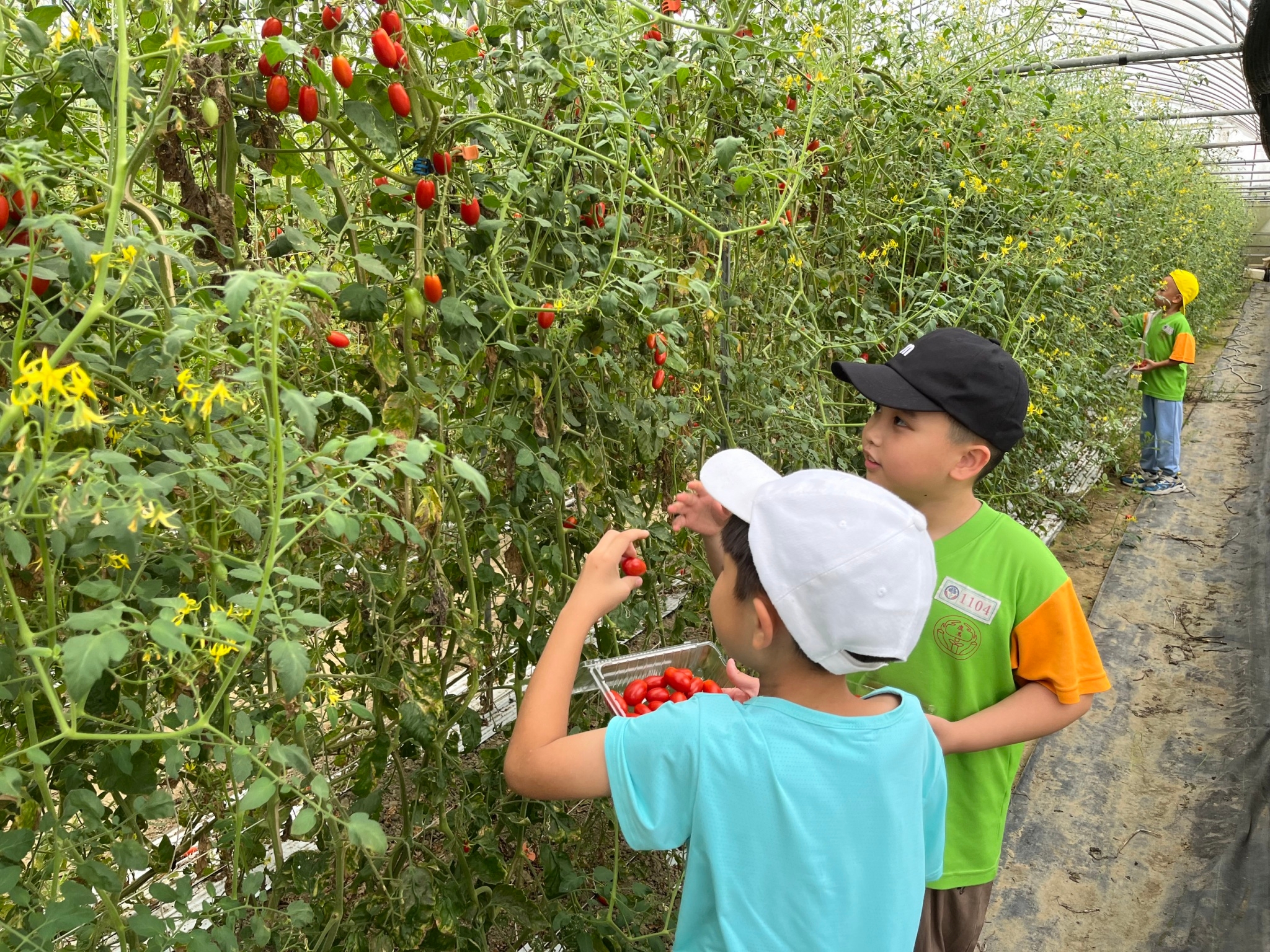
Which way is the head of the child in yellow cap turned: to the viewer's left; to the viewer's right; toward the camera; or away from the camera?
to the viewer's left

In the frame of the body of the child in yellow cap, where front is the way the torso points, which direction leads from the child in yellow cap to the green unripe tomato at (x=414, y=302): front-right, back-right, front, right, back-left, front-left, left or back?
front-left

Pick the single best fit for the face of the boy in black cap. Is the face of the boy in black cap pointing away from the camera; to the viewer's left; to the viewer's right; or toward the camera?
to the viewer's left

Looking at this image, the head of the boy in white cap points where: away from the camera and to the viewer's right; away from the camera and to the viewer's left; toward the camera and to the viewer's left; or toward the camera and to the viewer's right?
away from the camera and to the viewer's left

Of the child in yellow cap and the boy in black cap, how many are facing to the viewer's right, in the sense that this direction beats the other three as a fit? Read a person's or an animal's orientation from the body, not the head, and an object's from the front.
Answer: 0

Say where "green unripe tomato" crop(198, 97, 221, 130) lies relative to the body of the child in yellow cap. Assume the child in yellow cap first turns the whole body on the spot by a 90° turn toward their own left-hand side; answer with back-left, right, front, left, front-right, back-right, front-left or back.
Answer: front-right

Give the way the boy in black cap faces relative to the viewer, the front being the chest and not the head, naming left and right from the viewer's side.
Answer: facing the viewer and to the left of the viewer

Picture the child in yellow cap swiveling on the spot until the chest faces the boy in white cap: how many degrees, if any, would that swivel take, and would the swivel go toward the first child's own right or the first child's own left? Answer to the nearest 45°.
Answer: approximately 45° to the first child's own left

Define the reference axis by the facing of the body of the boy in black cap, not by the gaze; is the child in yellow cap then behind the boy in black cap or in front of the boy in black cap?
behind
